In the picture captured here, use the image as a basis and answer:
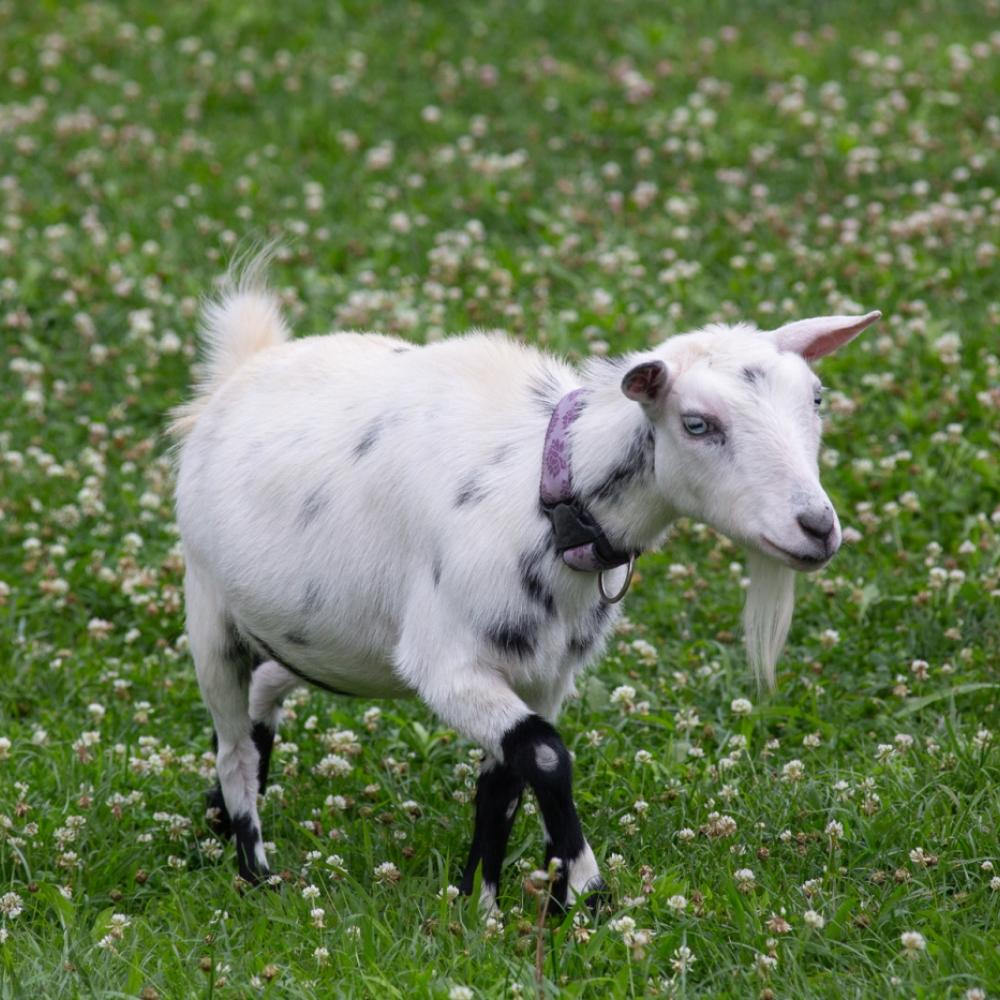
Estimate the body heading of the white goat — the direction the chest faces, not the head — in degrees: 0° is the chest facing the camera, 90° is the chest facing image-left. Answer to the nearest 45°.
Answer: approximately 315°

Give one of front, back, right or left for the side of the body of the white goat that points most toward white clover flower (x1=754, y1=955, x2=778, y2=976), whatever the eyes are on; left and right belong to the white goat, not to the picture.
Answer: front

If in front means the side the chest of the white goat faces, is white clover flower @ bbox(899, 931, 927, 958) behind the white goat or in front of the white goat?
in front
